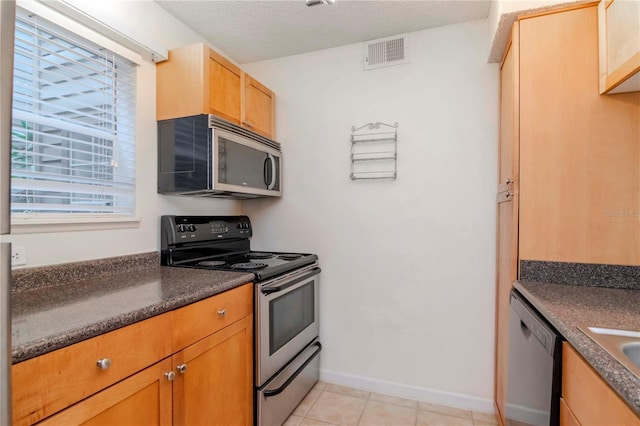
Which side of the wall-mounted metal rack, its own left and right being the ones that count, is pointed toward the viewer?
front

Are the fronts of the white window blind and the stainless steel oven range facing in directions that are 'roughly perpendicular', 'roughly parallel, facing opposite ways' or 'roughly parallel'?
roughly parallel

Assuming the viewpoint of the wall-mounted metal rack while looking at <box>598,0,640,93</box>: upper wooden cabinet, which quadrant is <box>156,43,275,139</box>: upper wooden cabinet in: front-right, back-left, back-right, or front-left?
back-right

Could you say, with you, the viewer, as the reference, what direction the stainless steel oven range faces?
facing the viewer and to the right of the viewer

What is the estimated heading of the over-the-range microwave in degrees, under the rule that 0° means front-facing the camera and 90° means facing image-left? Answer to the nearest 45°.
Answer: approximately 315°

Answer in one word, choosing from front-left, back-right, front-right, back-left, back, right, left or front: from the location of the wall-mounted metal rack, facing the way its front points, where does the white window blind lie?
front-right

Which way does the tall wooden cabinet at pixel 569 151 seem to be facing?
to the viewer's left

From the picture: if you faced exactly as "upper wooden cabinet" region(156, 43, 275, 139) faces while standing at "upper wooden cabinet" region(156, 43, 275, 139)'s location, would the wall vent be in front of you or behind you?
in front

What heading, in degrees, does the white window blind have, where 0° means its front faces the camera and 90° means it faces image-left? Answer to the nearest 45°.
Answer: approximately 315°

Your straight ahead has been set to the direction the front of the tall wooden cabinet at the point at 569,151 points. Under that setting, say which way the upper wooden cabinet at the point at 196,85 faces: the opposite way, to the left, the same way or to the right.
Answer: the opposite way

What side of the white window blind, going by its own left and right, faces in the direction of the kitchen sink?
front

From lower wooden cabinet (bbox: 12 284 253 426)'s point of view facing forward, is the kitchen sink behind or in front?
in front

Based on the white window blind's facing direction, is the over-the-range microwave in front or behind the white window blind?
in front

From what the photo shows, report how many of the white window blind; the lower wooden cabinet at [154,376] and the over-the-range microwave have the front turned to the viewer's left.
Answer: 0

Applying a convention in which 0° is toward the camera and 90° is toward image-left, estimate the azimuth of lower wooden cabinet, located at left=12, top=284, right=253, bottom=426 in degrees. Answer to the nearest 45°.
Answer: approximately 315°

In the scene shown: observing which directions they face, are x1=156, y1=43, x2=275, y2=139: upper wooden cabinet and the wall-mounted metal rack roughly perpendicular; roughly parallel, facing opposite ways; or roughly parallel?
roughly perpendicular
